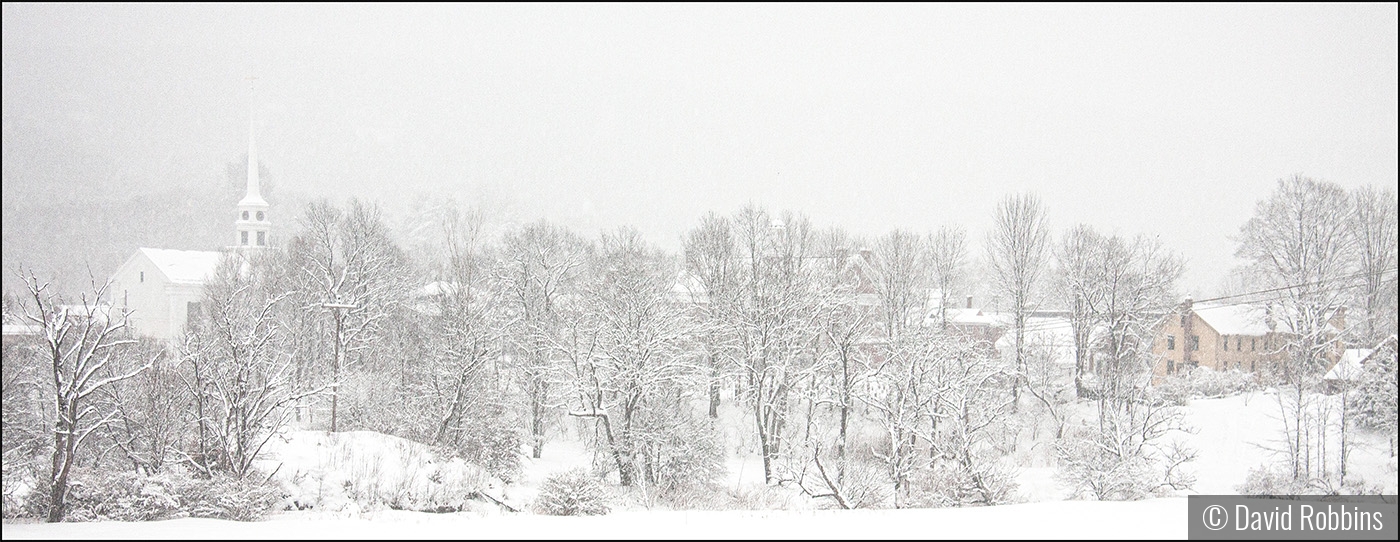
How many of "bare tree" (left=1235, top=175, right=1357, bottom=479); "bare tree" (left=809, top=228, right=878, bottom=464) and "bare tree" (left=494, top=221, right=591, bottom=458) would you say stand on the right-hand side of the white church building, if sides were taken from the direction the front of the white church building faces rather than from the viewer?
3

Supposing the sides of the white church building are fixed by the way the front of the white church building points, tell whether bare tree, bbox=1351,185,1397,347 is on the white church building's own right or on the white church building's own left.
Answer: on the white church building's own right

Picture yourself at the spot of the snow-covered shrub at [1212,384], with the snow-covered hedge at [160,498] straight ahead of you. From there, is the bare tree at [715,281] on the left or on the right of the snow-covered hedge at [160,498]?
right

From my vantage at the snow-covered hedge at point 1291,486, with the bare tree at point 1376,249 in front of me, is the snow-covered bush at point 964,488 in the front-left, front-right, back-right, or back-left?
back-left

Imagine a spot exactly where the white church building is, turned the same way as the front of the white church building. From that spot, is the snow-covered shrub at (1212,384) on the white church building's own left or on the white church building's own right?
on the white church building's own right

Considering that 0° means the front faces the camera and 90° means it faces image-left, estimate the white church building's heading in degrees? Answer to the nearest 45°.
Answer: approximately 225°

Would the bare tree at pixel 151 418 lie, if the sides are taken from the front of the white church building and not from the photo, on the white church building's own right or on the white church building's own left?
on the white church building's own right

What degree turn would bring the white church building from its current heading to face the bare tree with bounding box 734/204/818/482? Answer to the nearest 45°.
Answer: approximately 90° to its right

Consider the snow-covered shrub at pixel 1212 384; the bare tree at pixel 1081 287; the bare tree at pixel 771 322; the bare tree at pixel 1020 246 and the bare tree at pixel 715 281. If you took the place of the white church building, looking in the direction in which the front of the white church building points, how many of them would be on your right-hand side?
5
